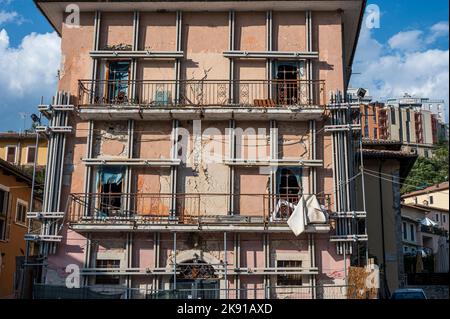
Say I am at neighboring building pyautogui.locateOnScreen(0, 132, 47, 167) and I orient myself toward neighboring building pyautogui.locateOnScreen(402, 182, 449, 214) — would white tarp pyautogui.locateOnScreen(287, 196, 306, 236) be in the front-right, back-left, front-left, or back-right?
front-right

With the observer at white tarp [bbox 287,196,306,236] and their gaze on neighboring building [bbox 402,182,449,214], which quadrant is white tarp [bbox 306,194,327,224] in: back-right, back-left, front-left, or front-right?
front-right

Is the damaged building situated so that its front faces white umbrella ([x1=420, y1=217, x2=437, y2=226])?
no

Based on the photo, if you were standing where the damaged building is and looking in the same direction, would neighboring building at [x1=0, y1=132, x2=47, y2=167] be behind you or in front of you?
behind

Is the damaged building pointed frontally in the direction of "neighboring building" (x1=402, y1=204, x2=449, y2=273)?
no

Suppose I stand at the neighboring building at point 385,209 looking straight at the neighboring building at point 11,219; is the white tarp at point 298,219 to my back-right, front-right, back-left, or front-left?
front-left

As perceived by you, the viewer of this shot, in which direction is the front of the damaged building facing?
facing the viewer

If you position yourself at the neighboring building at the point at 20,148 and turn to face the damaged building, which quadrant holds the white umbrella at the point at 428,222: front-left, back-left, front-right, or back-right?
front-left

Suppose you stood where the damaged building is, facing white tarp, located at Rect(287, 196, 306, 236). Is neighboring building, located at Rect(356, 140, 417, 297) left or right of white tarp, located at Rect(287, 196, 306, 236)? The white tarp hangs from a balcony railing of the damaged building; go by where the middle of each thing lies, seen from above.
left

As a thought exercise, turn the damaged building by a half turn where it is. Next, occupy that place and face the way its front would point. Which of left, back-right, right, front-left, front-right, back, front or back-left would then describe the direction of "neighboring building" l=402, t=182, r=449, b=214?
front-right

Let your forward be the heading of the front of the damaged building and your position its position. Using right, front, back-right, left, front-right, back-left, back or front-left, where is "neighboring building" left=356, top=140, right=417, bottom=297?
back-left

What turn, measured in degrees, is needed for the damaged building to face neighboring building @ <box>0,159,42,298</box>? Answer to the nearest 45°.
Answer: approximately 135° to its right
